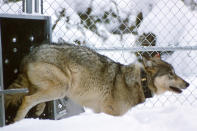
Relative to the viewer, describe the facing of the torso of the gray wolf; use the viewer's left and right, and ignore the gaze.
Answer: facing to the right of the viewer

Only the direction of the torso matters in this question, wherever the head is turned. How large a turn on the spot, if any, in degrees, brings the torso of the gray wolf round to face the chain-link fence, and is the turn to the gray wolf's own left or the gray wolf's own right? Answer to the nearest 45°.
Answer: approximately 90° to the gray wolf's own left
